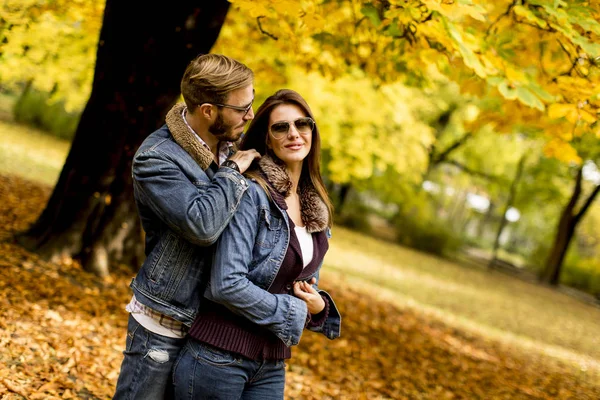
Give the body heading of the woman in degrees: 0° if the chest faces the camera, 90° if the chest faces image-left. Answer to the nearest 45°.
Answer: approximately 315°

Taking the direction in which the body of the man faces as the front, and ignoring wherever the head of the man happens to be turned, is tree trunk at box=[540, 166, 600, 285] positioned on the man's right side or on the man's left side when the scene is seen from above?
on the man's left side

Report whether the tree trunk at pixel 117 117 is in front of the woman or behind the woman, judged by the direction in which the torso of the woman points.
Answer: behind

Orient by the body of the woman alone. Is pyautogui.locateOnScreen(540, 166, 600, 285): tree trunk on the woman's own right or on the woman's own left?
on the woman's own left

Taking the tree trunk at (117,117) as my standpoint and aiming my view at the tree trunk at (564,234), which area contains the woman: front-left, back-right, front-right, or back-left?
back-right

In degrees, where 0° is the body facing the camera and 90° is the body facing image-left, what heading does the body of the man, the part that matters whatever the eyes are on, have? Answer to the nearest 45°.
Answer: approximately 270°
